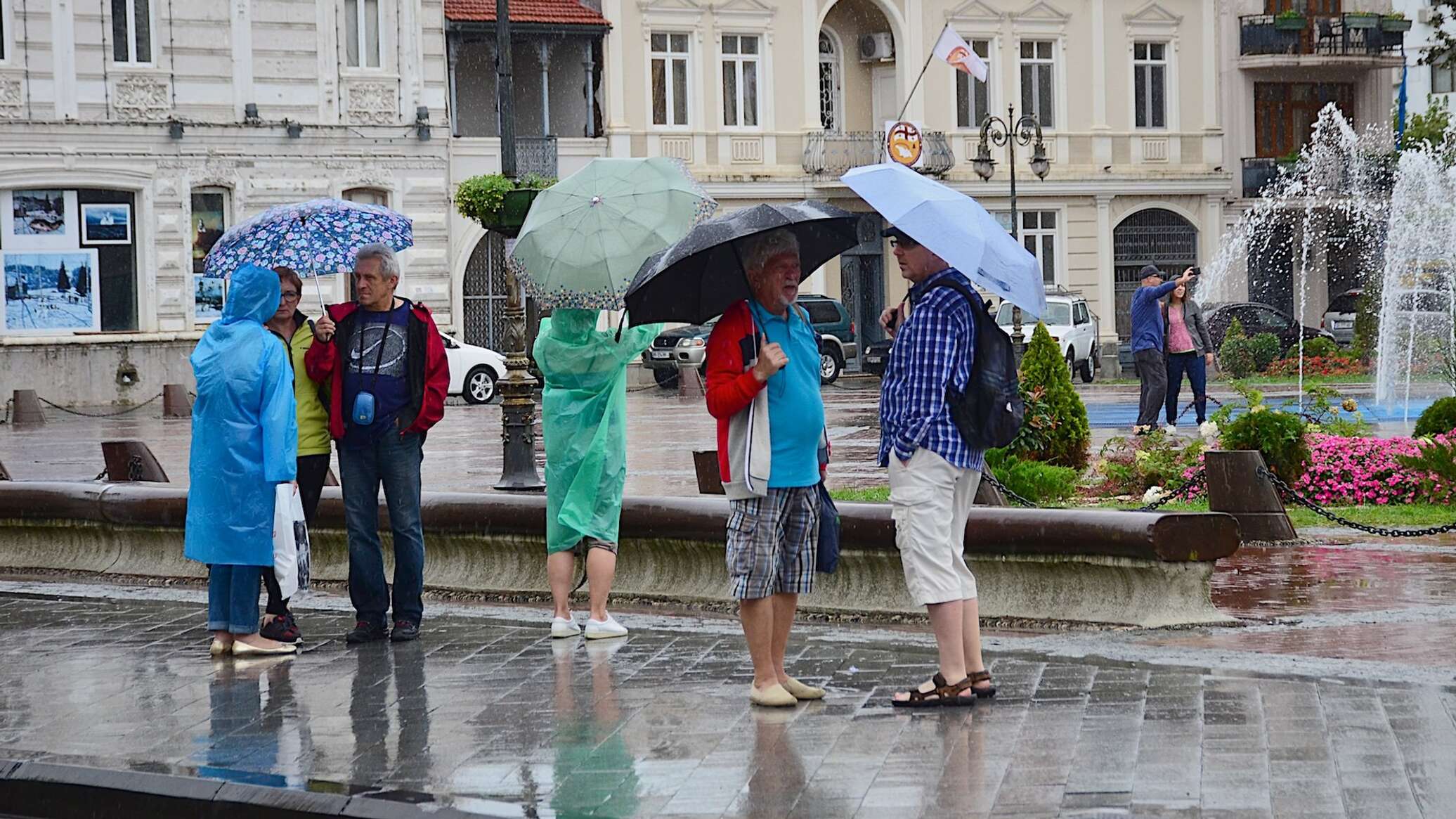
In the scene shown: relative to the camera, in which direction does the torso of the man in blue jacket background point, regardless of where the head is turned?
to the viewer's right

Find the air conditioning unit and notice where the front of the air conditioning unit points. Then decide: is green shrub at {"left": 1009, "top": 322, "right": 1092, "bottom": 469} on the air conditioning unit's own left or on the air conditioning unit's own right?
on the air conditioning unit's own left

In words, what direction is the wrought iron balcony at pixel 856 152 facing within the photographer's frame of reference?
facing the viewer

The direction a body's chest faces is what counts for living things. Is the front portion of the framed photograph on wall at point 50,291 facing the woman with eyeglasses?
yes

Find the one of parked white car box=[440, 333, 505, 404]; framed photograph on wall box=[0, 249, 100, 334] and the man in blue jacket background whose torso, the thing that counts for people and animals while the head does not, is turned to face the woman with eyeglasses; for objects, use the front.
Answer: the framed photograph on wall

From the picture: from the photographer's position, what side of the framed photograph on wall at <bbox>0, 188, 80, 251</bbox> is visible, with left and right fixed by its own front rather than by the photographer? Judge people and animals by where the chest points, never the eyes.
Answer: front

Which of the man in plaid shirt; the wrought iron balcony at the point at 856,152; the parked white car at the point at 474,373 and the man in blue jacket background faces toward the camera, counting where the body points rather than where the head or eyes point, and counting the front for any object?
the wrought iron balcony

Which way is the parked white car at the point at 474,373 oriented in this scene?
to the viewer's right

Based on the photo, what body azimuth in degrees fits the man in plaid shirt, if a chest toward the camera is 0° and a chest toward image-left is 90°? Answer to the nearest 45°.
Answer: approximately 90°

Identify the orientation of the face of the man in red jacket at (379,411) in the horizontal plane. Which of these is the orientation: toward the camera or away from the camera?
toward the camera

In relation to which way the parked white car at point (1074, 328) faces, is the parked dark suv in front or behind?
in front

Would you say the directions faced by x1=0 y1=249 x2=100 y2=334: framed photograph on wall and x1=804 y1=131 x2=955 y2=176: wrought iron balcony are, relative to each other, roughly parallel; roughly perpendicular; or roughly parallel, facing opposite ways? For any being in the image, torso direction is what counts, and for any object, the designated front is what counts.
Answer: roughly parallel

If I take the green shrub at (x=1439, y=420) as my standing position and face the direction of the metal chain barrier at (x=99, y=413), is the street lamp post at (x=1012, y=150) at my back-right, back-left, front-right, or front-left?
front-right

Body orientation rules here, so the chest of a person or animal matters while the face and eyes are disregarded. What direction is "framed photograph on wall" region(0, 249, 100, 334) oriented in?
toward the camera

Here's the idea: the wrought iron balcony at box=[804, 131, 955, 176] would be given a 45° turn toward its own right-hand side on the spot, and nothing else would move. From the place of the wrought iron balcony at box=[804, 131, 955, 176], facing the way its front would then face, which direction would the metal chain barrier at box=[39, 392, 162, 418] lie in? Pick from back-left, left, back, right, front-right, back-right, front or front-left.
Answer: front

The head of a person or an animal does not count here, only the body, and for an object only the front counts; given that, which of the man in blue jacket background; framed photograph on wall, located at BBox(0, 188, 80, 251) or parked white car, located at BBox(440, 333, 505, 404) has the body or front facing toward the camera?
the framed photograph on wall

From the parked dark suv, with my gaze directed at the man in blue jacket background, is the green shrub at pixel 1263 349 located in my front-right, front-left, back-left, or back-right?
front-left

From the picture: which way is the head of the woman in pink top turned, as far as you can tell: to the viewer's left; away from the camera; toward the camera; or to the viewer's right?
toward the camera

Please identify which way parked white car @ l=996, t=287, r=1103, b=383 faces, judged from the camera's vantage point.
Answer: facing the viewer and to the left of the viewer

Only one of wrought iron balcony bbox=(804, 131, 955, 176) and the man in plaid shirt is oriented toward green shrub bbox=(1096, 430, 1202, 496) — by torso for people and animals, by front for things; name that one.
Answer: the wrought iron balcony
